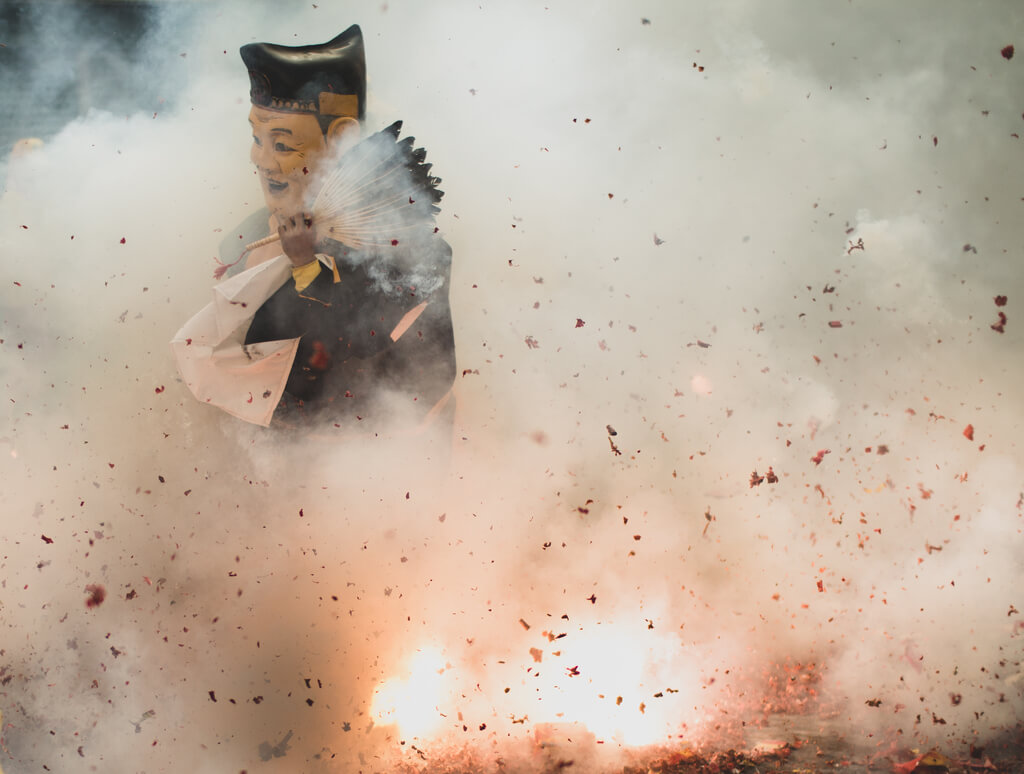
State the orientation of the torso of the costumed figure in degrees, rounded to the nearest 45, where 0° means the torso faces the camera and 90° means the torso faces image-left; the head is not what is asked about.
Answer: approximately 45°
